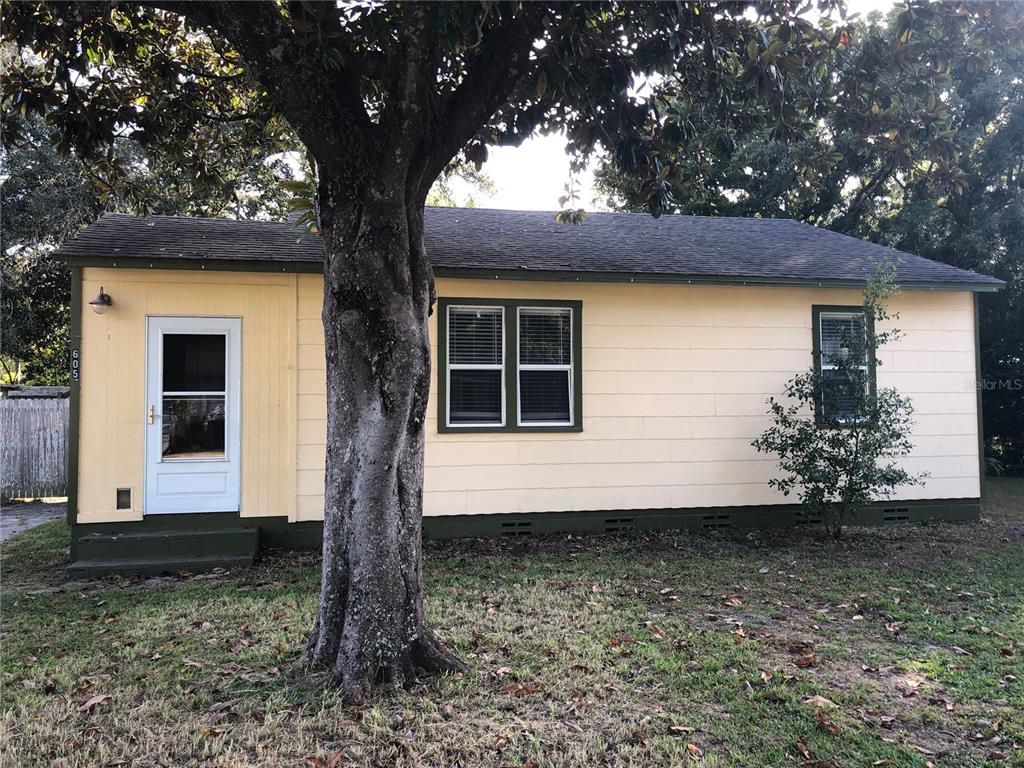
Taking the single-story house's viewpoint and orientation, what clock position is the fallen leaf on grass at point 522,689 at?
The fallen leaf on grass is roughly at 12 o'clock from the single-story house.

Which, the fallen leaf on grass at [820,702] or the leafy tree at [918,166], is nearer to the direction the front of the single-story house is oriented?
the fallen leaf on grass

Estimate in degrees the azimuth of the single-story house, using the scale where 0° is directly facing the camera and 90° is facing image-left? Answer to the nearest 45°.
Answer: approximately 0°

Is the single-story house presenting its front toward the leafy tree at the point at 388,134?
yes

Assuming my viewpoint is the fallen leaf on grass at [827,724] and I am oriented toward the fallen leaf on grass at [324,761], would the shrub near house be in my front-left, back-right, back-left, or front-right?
back-right

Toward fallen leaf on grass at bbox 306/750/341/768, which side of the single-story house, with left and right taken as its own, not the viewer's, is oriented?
front

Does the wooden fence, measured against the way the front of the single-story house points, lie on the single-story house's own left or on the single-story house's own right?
on the single-story house's own right

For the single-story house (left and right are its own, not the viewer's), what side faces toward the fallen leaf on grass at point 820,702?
front
